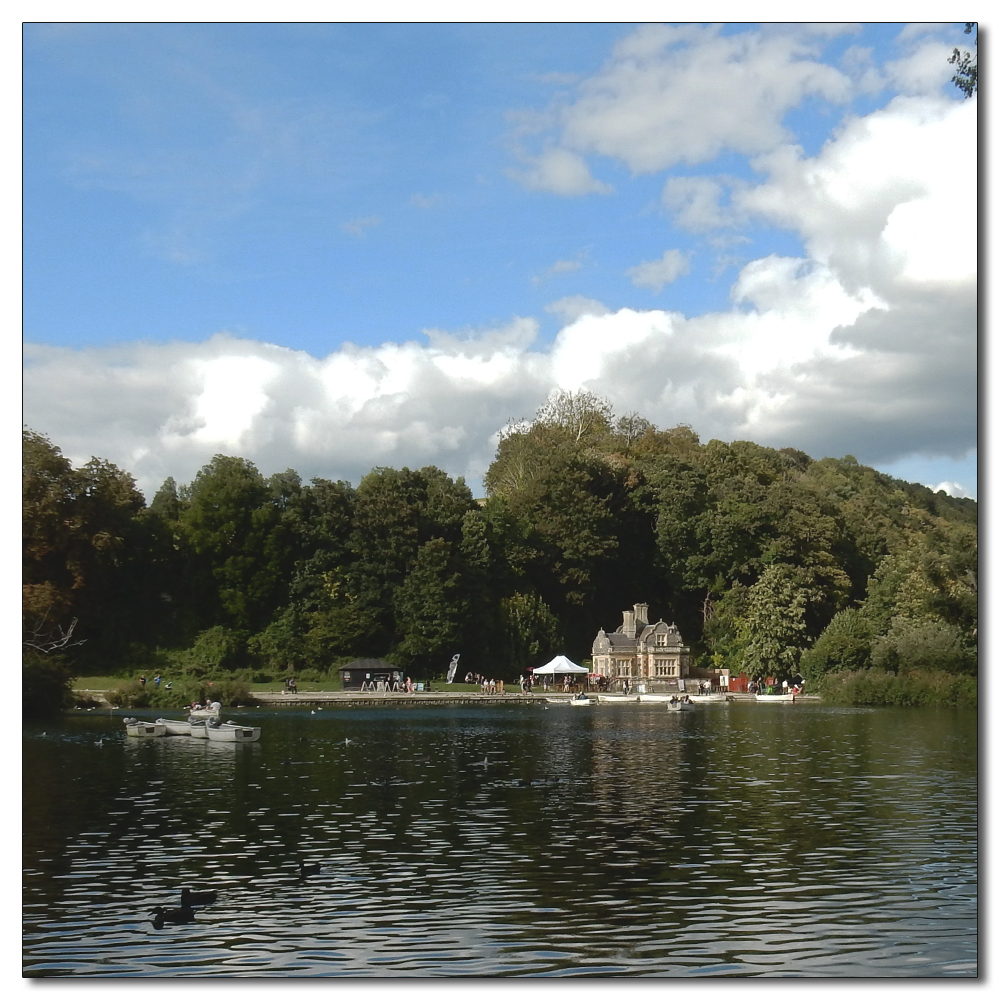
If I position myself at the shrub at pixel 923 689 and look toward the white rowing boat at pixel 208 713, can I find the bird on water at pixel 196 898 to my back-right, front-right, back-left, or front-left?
front-left

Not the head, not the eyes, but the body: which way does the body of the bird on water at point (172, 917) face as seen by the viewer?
to the viewer's left

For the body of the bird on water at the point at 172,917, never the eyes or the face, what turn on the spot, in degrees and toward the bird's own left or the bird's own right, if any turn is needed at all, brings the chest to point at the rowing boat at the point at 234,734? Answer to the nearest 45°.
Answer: approximately 90° to the bird's own right

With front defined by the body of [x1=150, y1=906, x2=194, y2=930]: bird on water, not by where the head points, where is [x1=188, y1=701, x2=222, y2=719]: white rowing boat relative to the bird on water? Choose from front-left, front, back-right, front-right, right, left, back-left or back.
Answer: right

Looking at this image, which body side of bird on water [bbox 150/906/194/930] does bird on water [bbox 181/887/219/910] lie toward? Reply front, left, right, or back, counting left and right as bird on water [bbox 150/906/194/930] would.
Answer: right

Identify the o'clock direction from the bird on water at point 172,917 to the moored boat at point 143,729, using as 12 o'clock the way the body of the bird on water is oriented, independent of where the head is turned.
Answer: The moored boat is roughly at 3 o'clock from the bird on water.
